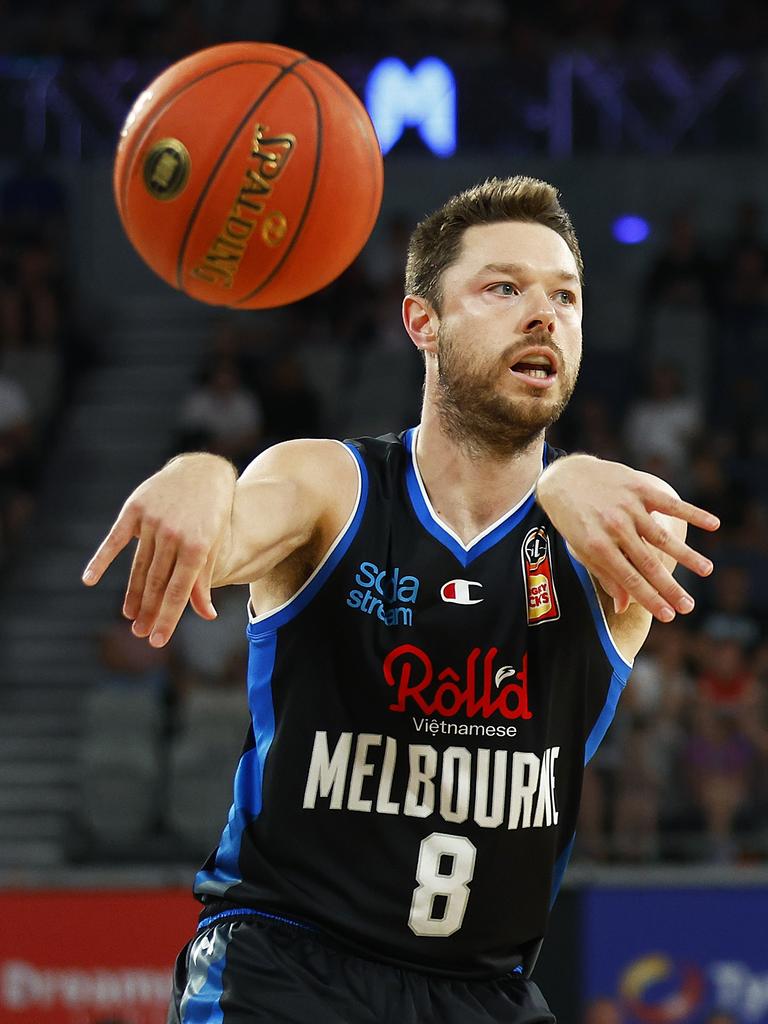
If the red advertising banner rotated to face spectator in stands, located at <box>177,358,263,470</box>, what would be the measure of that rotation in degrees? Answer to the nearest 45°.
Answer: approximately 180°

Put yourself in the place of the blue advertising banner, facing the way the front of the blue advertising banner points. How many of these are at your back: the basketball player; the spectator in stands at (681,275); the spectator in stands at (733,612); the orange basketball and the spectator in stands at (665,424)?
3

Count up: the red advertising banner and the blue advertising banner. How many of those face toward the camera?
2

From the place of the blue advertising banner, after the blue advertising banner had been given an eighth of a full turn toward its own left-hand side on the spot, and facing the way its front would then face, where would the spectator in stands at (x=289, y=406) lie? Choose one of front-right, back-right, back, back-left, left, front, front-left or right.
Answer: back

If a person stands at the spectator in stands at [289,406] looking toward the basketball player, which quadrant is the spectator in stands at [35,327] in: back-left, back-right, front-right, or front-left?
back-right

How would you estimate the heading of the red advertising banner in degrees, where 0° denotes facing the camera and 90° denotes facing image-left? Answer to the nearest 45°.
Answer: approximately 0°

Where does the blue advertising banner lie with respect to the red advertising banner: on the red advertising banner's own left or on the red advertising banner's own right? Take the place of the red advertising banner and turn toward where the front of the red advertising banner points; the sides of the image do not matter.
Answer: on the red advertising banner's own left

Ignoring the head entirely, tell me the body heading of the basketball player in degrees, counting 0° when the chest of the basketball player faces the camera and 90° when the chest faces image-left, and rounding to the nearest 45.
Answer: approximately 315°

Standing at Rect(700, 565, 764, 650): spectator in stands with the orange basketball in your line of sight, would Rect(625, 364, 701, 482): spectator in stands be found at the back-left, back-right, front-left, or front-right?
back-right

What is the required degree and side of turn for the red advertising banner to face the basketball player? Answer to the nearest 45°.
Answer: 0° — it already faces them

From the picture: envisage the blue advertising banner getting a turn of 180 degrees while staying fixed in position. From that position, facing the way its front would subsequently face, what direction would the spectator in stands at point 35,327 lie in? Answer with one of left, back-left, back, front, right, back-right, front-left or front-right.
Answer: front-left
